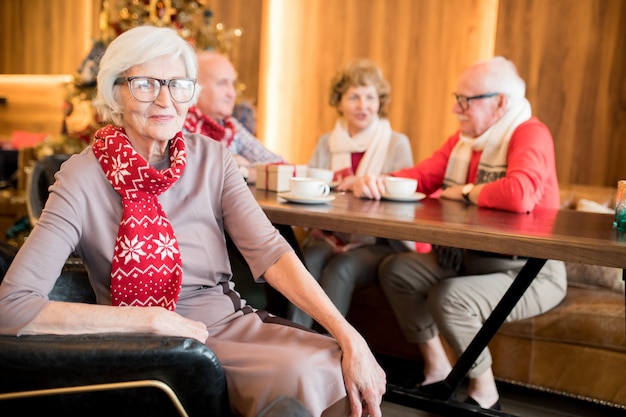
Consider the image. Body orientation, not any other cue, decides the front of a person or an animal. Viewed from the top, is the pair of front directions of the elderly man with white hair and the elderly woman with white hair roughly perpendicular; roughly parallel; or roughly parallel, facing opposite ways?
roughly perpendicular

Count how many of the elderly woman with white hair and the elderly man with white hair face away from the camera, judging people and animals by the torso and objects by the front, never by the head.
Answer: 0

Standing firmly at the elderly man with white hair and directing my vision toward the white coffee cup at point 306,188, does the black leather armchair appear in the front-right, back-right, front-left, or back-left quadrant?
front-left

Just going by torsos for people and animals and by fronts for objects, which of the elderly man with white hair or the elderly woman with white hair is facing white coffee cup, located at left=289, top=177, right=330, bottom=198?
the elderly man with white hair

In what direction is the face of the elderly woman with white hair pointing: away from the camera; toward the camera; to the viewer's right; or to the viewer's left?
toward the camera

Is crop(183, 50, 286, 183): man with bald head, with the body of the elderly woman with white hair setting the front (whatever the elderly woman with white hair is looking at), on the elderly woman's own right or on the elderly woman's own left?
on the elderly woman's own left

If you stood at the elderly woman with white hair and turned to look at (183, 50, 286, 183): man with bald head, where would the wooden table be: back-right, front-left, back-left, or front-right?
front-right

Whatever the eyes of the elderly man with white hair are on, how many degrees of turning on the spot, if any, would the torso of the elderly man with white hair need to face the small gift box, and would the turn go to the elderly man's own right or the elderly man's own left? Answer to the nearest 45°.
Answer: approximately 45° to the elderly man's own right

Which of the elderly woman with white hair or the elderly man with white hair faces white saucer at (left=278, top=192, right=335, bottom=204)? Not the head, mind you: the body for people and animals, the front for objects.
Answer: the elderly man with white hair

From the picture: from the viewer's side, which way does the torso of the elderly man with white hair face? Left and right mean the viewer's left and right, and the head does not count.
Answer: facing the viewer and to the left of the viewer

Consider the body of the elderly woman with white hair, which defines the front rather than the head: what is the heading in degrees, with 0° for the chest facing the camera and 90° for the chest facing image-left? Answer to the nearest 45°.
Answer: approximately 315°

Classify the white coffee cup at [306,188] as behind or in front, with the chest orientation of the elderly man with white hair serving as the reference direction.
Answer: in front

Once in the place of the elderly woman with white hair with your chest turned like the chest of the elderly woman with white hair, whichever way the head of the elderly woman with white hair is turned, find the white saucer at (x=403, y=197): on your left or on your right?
on your left

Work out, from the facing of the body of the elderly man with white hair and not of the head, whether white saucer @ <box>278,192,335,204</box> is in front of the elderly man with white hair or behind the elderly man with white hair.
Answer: in front

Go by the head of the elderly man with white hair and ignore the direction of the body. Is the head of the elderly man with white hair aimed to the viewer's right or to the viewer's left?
to the viewer's left
